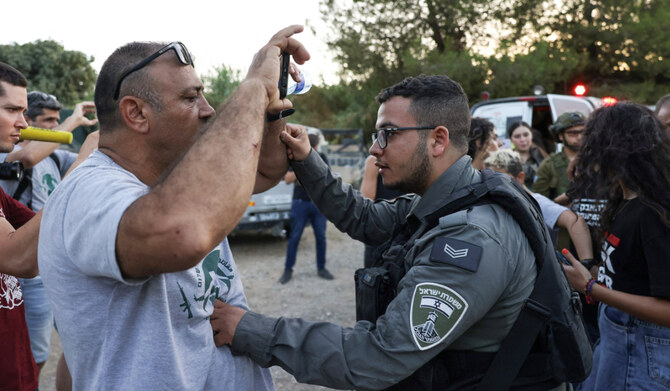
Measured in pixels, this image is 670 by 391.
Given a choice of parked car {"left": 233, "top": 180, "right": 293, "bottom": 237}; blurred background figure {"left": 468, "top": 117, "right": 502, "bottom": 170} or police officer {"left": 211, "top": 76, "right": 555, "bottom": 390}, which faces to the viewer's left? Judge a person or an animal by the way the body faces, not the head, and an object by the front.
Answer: the police officer

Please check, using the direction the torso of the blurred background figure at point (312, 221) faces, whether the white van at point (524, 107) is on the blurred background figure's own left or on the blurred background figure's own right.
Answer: on the blurred background figure's own left

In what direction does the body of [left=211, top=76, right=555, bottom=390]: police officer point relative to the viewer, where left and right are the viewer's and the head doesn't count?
facing to the left of the viewer

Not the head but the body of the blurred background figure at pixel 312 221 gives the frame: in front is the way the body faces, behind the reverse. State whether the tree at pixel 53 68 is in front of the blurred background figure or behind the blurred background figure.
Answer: behind

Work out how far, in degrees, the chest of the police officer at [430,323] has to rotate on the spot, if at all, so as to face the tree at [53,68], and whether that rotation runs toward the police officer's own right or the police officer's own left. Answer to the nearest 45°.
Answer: approximately 45° to the police officer's own right

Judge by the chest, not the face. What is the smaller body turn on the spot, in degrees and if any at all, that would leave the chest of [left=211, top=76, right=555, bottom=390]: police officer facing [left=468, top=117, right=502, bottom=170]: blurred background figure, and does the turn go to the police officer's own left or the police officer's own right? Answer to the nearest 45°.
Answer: approximately 90° to the police officer's own right

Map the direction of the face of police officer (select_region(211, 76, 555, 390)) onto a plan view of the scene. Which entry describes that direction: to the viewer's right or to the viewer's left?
to the viewer's left
